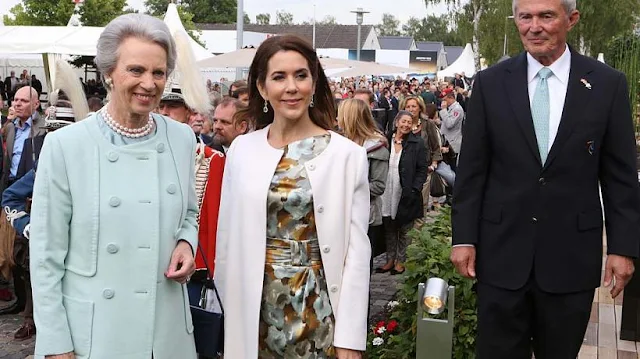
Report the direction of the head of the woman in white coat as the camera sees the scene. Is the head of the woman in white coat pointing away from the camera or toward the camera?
toward the camera

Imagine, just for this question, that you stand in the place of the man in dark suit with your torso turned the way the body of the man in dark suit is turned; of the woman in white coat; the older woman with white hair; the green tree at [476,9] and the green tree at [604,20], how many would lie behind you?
2

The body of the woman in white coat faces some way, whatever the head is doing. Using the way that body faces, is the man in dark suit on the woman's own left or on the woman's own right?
on the woman's own left

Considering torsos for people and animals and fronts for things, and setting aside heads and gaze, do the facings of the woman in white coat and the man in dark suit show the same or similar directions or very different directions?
same or similar directions

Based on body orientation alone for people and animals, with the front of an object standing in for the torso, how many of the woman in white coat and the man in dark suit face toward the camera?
2

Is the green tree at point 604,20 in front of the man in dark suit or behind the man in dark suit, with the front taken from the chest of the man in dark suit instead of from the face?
behind

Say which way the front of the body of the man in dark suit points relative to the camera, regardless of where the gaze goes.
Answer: toward the camera

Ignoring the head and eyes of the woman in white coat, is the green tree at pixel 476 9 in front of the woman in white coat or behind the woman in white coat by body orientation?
behind

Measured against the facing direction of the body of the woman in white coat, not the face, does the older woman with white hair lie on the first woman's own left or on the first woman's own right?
on the first woman's own right

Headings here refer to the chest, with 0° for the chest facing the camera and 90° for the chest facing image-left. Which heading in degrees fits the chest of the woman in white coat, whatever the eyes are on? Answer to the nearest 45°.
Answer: approximately 0°

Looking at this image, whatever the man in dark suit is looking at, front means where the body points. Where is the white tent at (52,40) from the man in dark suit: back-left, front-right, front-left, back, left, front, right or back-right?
back-right

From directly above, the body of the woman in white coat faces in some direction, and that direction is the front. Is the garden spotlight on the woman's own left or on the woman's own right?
on the woman's own left
